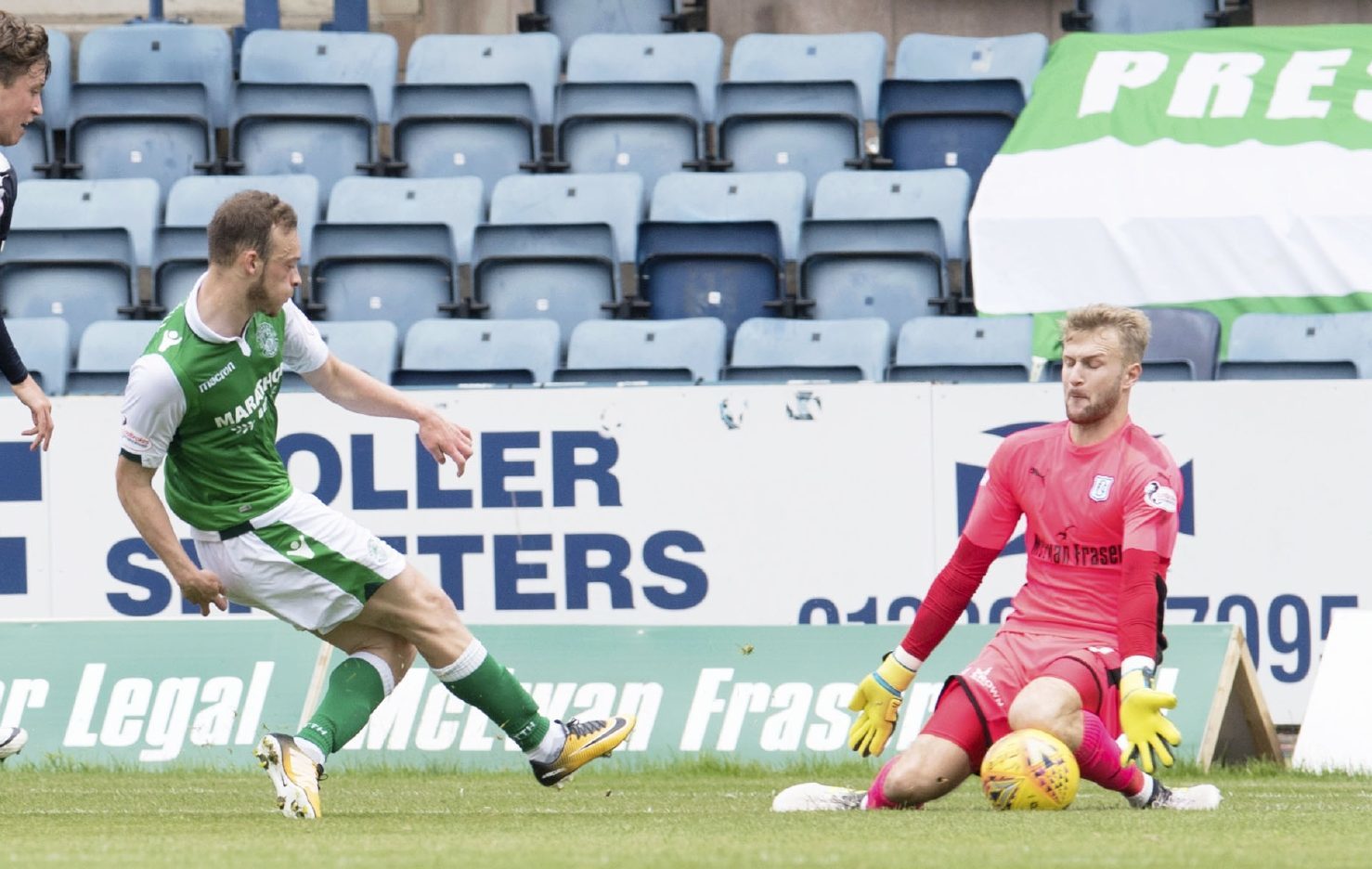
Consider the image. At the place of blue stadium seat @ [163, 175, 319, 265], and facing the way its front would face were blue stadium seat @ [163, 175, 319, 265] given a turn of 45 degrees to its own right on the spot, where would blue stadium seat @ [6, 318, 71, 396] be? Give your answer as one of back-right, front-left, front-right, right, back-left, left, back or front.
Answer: front

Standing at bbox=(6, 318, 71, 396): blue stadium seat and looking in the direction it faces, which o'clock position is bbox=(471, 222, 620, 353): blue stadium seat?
bbox=(471, 222, 620, 353): blue stadium seat is roughly at 9 o'clock from bbox=(6, 318, 71, 396): blue stadium seat.

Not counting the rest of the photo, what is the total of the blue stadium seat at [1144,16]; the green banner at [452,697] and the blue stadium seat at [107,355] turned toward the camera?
3

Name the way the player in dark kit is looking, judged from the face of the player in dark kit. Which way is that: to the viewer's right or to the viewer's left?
to the viewer's right

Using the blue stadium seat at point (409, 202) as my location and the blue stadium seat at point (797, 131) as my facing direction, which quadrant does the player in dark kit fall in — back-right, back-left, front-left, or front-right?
back-right

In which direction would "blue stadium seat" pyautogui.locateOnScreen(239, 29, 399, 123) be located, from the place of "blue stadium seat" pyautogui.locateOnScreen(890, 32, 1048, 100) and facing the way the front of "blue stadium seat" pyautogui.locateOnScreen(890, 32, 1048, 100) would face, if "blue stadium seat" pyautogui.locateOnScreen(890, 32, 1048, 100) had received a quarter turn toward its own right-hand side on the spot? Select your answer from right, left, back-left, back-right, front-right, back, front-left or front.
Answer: front

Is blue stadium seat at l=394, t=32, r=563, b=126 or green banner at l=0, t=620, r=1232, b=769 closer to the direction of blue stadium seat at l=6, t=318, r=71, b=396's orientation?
the green banner

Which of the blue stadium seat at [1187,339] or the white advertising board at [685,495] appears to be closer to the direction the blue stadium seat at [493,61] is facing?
the white advertising board

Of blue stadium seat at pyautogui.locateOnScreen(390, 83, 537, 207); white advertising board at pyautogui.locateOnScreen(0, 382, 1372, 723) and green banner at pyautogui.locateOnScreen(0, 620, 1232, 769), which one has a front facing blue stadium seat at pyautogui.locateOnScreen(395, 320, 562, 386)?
blue stadium seat at pyautogui.locateOnScreen(390, 83, 537, 207)

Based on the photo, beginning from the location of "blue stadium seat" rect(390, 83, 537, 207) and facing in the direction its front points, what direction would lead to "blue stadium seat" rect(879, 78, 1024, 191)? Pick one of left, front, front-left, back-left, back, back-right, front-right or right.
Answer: left

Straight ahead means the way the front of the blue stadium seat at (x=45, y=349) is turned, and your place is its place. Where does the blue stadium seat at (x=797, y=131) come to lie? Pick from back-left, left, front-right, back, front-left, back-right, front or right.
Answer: left

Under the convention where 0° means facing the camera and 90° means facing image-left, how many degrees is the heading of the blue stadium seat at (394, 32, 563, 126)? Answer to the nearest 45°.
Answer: approximately 0°
